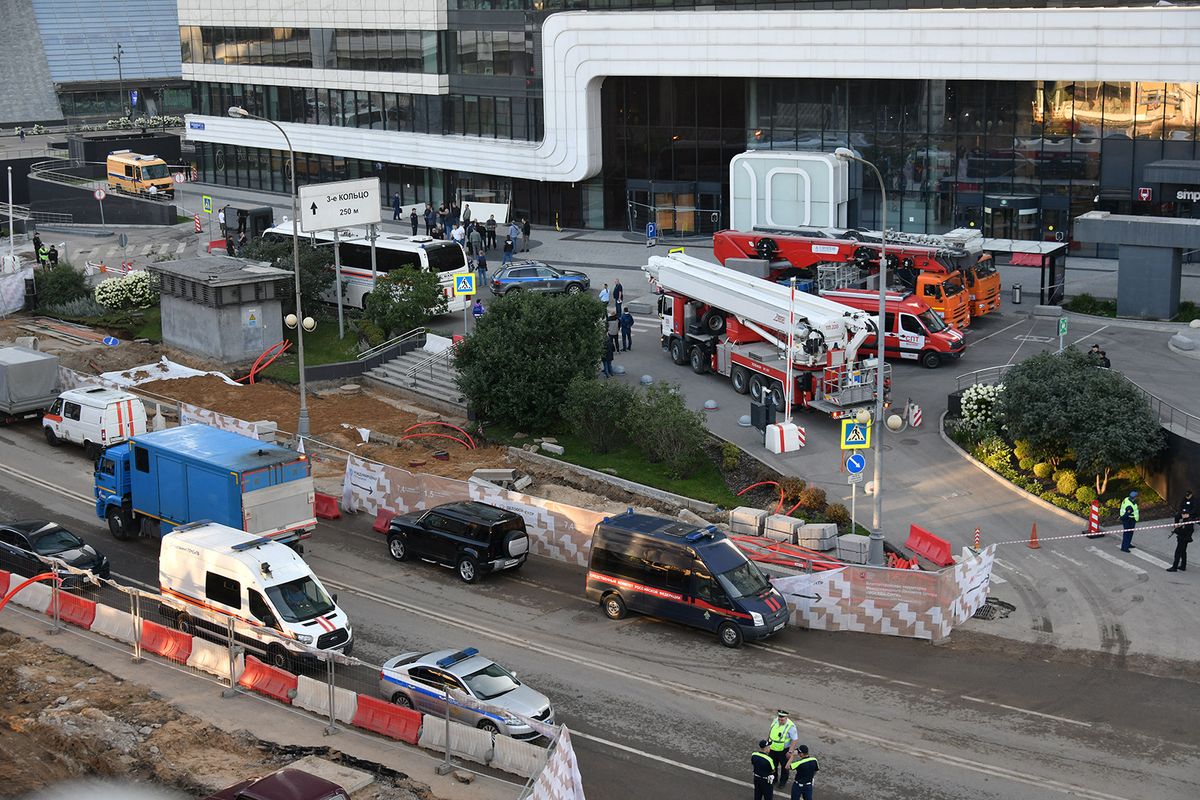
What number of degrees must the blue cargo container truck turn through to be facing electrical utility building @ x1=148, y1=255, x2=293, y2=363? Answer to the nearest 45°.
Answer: approximately 45° to its right

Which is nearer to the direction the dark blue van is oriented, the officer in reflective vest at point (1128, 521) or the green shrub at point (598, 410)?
the officer in reflective vest

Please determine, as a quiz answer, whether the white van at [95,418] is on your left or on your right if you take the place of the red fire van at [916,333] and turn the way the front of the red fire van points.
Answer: on your right

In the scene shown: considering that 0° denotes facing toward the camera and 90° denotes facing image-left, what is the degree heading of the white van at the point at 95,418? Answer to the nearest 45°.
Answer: approximately 135°

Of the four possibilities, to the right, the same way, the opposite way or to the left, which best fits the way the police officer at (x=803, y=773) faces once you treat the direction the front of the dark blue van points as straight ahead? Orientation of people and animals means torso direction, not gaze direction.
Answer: the opposite way

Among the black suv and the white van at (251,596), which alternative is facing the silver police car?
the white van

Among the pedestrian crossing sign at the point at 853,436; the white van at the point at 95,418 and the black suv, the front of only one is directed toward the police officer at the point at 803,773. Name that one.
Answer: the pedestrian crossing sign

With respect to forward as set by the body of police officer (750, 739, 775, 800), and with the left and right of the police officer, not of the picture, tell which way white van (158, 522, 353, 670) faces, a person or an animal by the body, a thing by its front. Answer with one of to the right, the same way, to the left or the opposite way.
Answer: to the right

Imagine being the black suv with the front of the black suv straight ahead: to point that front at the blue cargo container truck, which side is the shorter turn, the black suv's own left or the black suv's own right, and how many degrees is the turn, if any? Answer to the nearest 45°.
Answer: approximately 45° to the black suv's own left

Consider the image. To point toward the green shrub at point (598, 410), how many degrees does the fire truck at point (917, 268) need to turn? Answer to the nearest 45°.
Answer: approximately 90° to its right

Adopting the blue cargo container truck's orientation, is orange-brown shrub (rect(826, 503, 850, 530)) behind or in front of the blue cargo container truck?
behind
